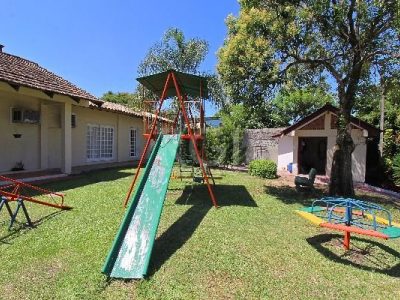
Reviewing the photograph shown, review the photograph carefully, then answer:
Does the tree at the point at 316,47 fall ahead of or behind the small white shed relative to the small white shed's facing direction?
ahead

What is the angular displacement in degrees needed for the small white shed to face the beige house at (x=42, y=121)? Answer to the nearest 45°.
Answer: approximately 45° to its right

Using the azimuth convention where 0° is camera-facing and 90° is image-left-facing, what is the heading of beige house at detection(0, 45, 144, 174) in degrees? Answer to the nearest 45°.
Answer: approximately 315°

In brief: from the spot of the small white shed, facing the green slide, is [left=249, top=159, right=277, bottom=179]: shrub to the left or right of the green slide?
right

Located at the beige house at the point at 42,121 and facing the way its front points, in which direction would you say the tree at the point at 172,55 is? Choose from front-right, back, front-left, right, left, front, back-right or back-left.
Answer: left

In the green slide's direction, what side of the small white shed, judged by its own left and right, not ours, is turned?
front

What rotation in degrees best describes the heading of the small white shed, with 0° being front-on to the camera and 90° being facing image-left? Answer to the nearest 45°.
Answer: approximately 0°

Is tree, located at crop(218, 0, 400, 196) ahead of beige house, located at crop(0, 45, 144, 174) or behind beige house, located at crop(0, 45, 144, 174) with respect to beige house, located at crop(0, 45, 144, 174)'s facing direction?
ahead

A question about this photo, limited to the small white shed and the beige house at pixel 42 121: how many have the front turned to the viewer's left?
0

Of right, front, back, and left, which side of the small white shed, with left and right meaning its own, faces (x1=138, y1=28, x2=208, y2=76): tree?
right

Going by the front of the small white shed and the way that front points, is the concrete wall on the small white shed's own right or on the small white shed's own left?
on the small white shed's own right

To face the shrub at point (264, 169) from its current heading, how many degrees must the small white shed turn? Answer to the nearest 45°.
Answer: approximately 45° to its right

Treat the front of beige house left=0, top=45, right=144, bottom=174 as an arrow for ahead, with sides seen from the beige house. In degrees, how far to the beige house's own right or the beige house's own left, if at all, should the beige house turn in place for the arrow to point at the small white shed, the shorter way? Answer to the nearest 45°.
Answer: approximately 45° to the beige house's own left

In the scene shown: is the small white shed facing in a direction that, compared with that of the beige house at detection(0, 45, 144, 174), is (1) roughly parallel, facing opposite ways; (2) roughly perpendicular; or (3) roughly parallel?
roughly perpendicular
